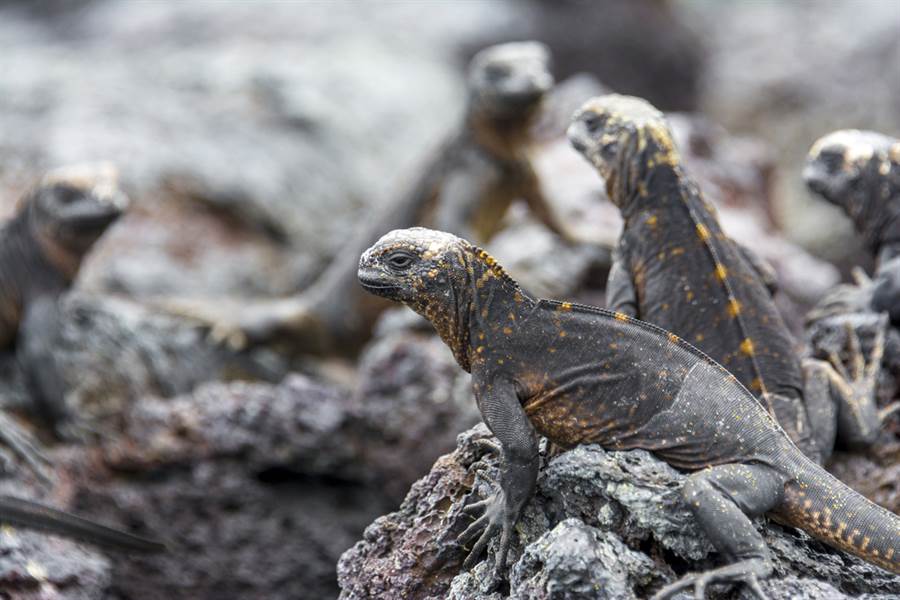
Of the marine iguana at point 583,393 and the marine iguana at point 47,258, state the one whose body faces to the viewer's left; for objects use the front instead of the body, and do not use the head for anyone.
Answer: the marine iguana at point 583,393

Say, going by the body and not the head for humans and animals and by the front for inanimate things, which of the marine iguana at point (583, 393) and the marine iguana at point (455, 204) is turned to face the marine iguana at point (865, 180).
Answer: the marine iguana at point (455, 204)

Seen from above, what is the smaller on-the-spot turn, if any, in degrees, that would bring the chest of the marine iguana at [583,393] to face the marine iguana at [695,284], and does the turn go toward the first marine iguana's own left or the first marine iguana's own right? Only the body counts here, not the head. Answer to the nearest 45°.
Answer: approximately 135° to the first marine iguana's own right

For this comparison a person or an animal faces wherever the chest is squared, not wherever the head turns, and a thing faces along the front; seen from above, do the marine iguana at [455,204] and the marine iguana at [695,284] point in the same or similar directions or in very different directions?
very different directions

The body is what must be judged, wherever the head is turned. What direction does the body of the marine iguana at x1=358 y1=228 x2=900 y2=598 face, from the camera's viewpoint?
to the viewer's left

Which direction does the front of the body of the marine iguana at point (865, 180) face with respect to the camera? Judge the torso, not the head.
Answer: to the viewer's left

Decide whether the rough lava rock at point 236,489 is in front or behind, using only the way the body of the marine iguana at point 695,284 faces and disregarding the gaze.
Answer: in front

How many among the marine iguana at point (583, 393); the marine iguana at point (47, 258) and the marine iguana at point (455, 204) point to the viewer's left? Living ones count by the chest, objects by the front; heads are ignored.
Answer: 1

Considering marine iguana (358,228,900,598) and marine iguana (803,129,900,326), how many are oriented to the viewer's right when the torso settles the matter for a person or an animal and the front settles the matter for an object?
0

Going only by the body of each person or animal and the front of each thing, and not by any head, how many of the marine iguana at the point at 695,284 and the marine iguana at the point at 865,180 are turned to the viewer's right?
0

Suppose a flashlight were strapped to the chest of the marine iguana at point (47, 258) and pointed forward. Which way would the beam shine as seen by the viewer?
to the viewer's right

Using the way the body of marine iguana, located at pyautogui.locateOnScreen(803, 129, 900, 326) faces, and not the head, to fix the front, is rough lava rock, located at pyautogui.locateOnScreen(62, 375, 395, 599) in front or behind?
in front
